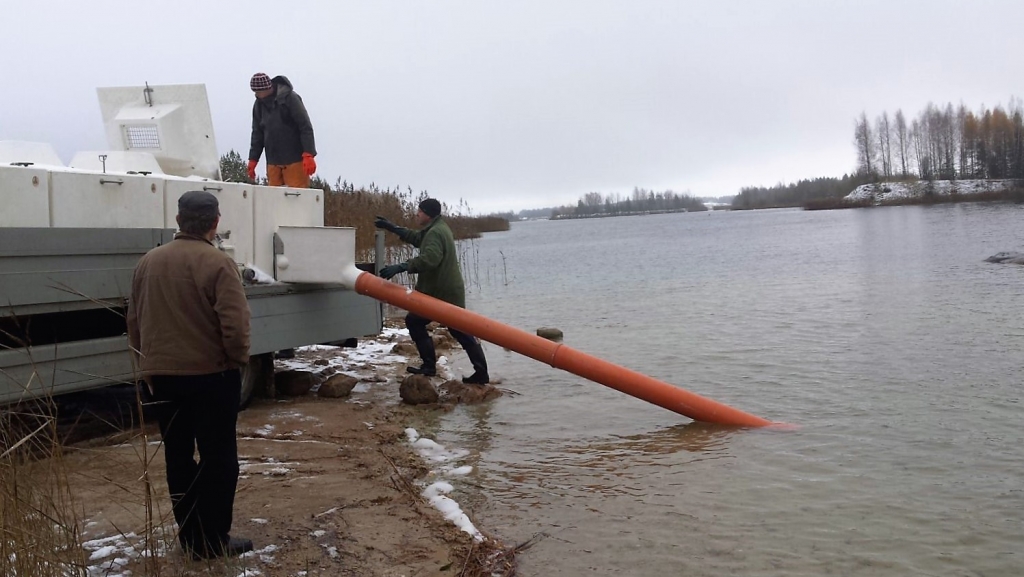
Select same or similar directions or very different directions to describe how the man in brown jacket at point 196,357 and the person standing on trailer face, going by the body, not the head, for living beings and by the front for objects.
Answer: very different directions

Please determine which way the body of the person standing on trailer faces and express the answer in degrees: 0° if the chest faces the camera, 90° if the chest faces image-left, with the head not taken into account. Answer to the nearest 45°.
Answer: approximately 45°

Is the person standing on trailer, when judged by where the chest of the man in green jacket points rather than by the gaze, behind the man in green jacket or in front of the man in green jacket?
in front

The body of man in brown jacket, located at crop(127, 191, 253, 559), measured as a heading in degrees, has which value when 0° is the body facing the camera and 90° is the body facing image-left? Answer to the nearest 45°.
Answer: approximately 225°

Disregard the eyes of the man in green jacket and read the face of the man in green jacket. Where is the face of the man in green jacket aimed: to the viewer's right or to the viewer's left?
to the viewer's left

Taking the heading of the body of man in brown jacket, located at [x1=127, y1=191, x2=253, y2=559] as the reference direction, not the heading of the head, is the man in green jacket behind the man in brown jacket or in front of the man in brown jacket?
in front

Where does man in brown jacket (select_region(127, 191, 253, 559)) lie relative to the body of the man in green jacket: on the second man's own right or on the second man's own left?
on the second man's own left

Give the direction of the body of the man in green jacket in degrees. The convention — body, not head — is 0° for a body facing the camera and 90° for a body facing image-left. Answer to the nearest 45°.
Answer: approximately 90°

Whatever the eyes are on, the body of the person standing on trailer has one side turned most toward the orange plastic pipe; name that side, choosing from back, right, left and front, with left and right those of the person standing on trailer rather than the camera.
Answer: left

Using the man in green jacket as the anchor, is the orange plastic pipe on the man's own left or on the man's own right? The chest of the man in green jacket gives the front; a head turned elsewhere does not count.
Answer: on the man's own left

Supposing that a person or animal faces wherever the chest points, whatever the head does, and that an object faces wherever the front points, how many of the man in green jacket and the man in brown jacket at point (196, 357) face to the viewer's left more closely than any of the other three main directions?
1

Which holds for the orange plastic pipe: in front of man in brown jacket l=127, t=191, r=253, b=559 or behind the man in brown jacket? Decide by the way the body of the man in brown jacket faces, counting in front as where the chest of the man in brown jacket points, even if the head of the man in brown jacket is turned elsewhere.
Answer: in front
